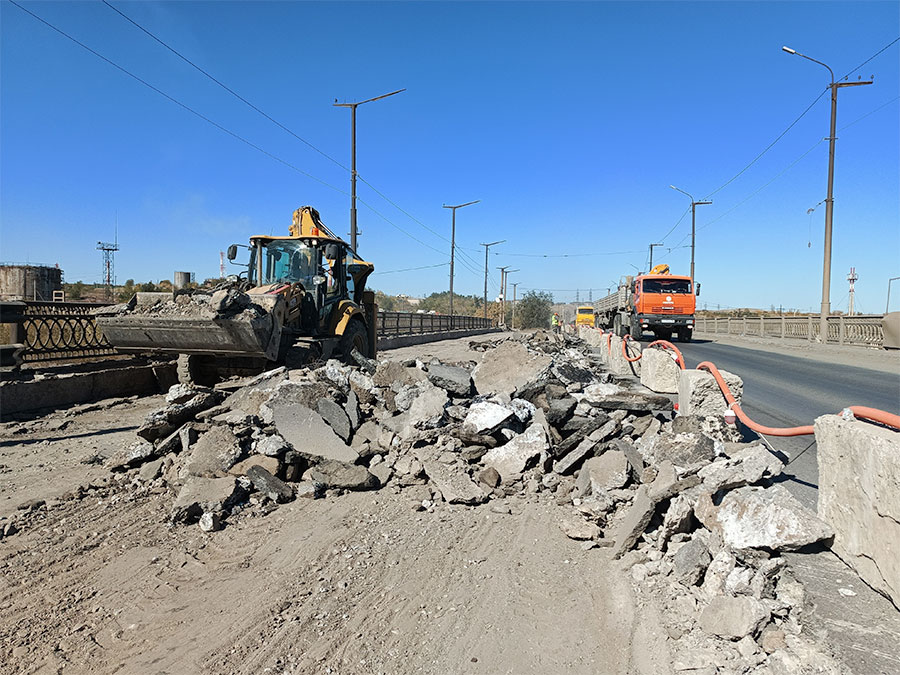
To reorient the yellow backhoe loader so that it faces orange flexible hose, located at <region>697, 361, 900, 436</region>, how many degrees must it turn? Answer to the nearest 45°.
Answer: approximately 90° to its left

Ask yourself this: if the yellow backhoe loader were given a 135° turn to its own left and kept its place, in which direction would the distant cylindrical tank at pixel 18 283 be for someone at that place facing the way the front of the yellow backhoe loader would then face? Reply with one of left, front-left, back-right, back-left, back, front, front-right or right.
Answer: back-left

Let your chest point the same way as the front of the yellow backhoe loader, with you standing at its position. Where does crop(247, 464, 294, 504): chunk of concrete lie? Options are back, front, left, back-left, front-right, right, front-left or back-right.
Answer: front-left

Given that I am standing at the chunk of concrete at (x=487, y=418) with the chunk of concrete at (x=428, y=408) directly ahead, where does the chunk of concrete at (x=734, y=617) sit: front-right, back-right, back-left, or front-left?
back-left

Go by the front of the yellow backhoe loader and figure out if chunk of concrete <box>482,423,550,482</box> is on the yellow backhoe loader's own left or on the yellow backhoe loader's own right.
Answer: on the yellow backhoe loader's own left

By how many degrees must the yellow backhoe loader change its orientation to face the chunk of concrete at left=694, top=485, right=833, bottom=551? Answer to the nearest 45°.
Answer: approximately 45° to its left

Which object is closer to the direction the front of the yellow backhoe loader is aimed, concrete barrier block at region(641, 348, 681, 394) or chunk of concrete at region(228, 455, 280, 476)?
the chunk of concrete

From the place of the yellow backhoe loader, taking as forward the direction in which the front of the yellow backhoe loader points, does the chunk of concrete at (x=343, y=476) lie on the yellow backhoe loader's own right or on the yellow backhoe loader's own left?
on the yellow backhoe loader's own left

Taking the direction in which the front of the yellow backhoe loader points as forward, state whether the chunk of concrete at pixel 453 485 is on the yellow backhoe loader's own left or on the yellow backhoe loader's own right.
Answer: on the yellow backhoe loader's own left

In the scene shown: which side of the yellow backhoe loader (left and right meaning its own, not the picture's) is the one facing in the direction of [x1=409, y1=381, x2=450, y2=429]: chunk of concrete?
left

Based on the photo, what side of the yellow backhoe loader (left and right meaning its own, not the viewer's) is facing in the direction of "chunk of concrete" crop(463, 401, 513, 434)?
left

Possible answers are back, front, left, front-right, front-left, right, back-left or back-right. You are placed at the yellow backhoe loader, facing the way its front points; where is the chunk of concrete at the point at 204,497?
front-left

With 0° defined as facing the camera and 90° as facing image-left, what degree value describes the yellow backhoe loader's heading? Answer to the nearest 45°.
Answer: approximately 45°
